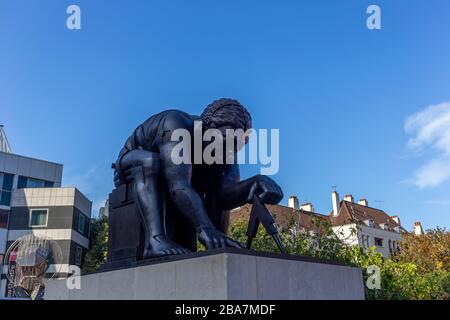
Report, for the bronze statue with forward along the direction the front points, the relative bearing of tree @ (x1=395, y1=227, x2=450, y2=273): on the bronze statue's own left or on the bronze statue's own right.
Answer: on the bronze statue's own left

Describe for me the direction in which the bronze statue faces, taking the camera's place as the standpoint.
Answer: facing the viewer and to the right of the viewer

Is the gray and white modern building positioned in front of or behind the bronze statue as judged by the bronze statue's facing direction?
behind

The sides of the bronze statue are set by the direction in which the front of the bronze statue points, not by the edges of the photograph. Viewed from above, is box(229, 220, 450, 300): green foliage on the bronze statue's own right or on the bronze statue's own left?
on the bronze statue's own left

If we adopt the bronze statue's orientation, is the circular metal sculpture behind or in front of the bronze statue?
behind
